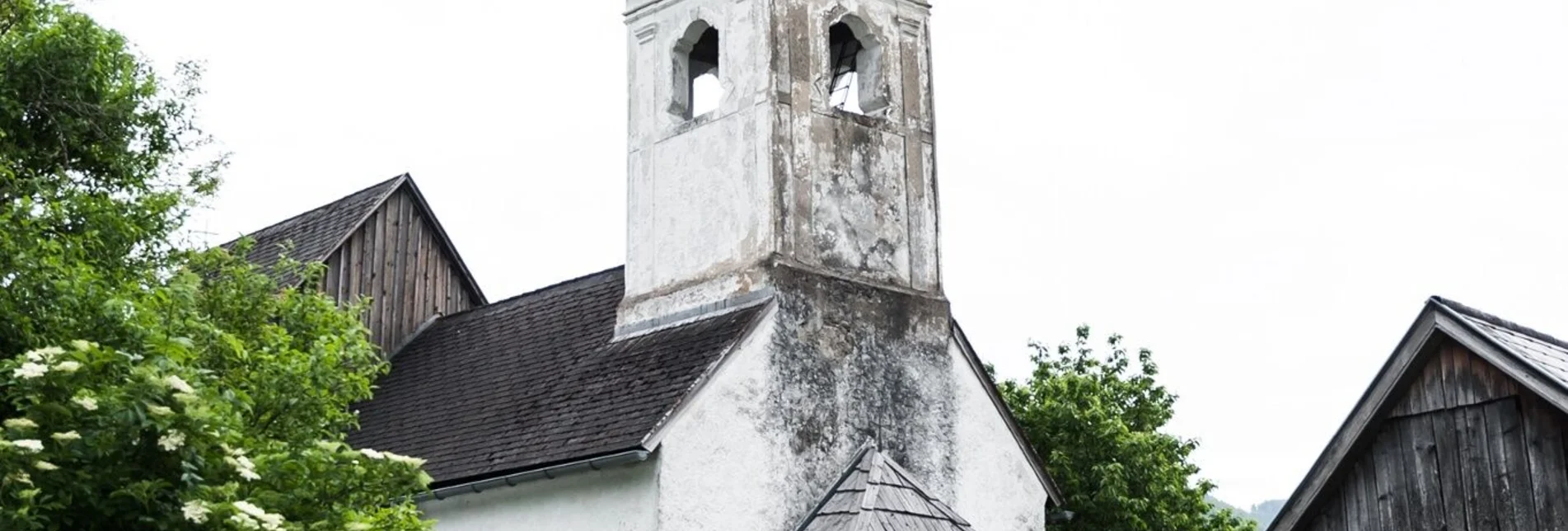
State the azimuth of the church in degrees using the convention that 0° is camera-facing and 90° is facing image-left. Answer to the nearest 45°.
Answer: approximately 315°

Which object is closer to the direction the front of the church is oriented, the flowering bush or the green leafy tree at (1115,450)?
the flowering bush

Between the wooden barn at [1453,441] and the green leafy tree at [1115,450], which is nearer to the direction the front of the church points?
the wooden barn

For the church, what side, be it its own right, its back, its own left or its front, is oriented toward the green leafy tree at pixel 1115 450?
left

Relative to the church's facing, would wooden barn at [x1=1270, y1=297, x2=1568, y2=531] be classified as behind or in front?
in front

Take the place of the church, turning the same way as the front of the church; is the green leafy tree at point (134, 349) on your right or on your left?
on your right

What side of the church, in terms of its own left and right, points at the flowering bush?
right
